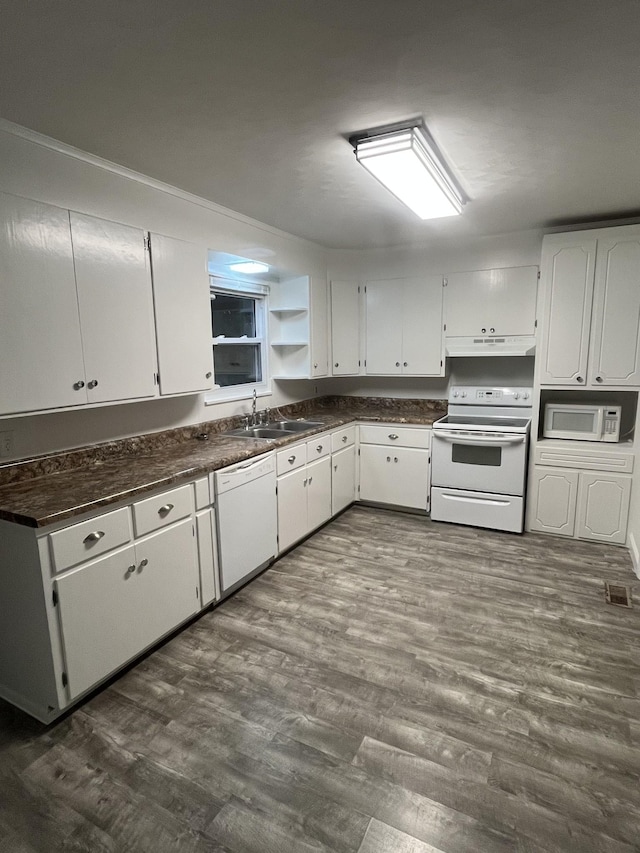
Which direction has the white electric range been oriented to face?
toward the camera

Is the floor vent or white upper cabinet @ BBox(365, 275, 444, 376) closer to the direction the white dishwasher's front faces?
the floor vent

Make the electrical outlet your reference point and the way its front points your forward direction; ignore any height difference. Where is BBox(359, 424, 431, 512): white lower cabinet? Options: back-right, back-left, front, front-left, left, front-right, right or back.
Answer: front-left

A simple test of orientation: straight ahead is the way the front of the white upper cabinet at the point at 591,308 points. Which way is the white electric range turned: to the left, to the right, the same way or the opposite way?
the same way

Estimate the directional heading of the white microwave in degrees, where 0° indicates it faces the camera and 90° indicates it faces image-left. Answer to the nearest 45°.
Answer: approximately 0°

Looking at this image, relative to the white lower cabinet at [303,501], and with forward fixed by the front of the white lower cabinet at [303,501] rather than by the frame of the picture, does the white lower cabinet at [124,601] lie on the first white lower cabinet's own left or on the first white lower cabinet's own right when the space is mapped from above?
on the first white lower cabinet's own right

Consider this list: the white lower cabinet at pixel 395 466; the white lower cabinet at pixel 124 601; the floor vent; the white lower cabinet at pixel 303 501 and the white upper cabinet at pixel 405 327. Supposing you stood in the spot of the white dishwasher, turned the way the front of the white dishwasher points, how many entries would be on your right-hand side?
1

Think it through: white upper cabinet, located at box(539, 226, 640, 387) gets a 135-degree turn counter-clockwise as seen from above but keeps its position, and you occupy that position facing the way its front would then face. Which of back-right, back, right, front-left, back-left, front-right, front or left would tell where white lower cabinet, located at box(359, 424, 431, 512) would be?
back-left

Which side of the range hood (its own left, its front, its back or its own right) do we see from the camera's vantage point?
front

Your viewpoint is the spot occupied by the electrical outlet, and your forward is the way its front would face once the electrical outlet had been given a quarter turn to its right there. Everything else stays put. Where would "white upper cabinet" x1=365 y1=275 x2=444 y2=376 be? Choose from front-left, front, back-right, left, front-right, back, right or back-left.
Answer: back-left

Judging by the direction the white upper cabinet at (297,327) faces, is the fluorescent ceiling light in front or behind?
in front

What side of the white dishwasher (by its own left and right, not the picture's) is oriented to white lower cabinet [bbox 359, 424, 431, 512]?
left

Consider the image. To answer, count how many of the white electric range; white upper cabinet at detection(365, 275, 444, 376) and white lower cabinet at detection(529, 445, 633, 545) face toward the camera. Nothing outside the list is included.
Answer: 3

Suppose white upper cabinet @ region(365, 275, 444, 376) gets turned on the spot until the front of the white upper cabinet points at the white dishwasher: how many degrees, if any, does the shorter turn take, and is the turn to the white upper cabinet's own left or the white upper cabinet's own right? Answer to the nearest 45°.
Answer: approximately 45° to the white upper cabinet's own right

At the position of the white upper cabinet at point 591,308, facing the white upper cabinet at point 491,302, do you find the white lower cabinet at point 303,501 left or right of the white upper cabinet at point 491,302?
left

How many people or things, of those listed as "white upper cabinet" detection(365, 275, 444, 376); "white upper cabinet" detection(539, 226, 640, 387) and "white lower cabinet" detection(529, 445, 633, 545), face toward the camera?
3

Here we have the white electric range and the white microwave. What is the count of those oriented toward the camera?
2

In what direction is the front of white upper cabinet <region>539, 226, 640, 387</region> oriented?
toward the camera

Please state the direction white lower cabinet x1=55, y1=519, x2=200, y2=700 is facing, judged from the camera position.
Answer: facing the viewer and to the right of the viewer

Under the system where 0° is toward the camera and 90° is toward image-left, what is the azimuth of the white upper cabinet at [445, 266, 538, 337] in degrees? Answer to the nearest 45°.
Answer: approximately 0°
